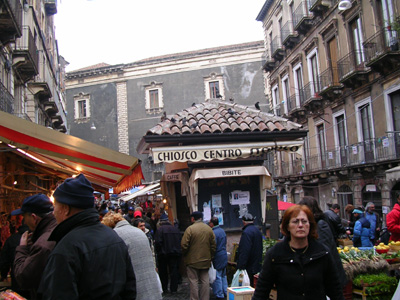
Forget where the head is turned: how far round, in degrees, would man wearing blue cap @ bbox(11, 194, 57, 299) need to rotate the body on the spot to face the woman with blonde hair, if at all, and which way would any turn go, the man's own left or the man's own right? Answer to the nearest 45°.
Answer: approximately 135° to the man's own right

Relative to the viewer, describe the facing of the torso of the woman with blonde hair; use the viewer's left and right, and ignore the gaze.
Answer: facing away from the viewer and to the left of the viewer

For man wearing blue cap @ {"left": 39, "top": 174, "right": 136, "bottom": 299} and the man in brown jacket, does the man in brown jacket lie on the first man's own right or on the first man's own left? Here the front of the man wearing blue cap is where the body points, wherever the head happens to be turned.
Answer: on the first man's own right

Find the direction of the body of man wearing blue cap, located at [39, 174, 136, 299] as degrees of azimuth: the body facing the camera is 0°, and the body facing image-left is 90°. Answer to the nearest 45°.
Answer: approximately 135°
